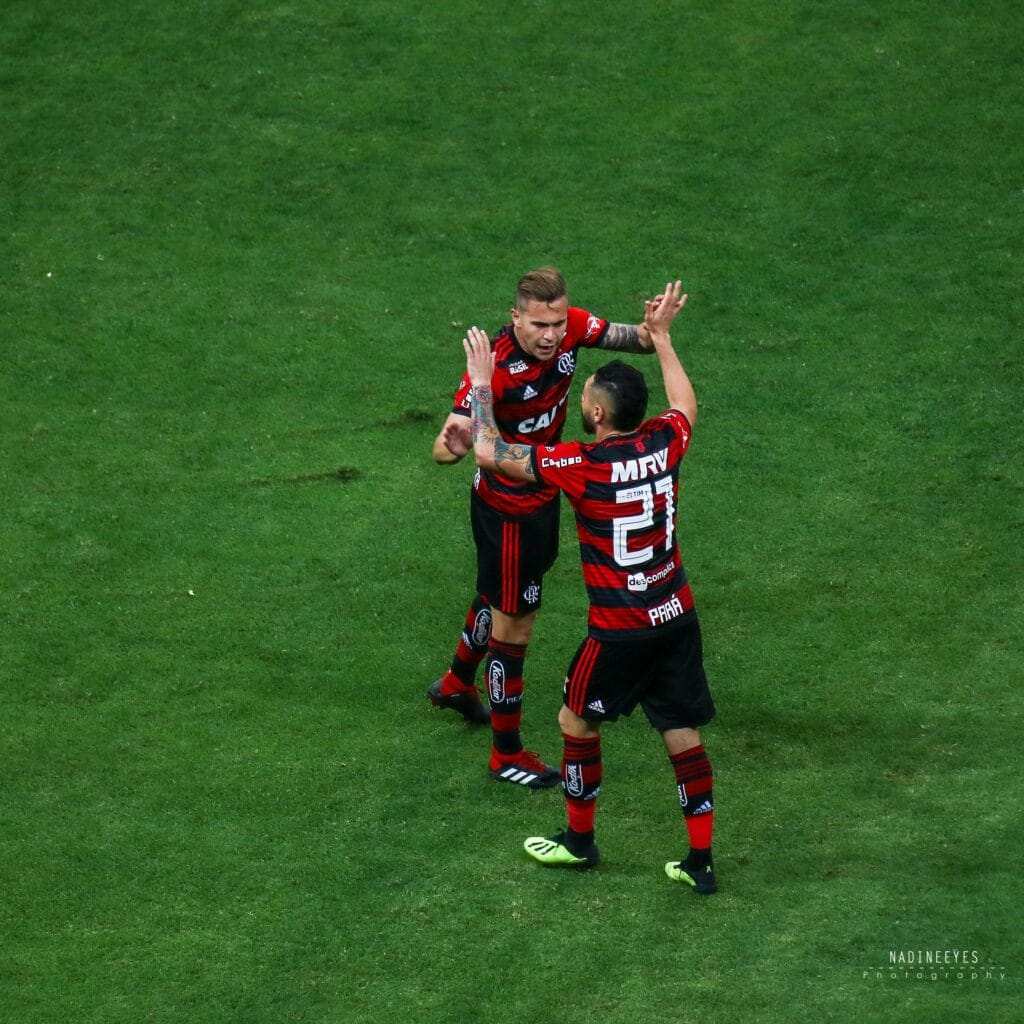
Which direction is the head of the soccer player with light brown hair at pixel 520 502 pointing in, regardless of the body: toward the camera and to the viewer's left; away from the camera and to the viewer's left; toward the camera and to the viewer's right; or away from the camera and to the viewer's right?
toward the camera and to the viewer's right

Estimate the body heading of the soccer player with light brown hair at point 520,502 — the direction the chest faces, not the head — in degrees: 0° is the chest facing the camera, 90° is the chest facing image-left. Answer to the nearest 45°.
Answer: approximately 315°

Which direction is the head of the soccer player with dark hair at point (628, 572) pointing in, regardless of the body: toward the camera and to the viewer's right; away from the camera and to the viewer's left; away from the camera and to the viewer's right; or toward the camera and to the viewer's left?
away from the camera and to the viewer's left

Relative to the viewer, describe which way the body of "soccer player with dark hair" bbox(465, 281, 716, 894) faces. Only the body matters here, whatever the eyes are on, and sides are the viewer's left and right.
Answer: facing away from the viewer and to the left of the viewer

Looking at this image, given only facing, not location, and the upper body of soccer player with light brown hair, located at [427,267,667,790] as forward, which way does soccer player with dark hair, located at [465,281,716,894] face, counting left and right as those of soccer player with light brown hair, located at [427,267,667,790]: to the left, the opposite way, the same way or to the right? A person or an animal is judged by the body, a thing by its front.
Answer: the opposite way
